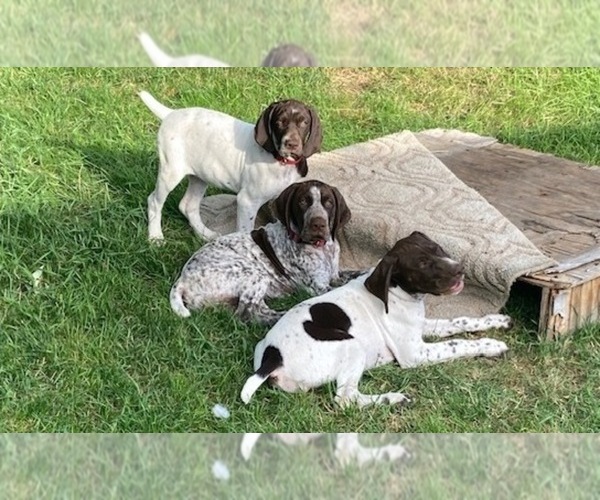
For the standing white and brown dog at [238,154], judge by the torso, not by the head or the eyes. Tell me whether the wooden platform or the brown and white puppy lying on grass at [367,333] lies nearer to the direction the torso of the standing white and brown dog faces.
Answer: the wooden platform

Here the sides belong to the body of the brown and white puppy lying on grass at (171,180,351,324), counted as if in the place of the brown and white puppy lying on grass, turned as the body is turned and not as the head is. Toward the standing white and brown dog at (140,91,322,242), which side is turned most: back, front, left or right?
left

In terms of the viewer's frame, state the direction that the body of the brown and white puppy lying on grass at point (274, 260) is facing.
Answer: to the viewer's right

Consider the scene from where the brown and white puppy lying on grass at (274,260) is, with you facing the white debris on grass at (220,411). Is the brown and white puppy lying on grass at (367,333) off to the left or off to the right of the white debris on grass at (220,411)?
left

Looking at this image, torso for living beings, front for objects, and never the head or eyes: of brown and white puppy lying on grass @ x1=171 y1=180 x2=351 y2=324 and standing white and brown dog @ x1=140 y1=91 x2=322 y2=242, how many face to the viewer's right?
2

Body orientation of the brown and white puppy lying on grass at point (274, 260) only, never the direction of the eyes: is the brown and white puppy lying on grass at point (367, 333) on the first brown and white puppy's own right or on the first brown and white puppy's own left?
on the first brown and white puppy's own right

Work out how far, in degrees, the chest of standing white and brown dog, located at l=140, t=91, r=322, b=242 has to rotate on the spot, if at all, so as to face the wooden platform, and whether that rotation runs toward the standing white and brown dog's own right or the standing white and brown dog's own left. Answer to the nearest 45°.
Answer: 0° — it already faces it

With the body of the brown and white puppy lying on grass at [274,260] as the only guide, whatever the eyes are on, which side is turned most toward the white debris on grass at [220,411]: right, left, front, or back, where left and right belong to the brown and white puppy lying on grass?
right

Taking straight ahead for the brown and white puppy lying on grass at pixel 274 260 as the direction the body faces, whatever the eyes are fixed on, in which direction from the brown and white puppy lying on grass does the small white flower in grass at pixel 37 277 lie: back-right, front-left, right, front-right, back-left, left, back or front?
back

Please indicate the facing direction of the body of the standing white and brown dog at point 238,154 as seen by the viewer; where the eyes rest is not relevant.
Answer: to the viewer's right

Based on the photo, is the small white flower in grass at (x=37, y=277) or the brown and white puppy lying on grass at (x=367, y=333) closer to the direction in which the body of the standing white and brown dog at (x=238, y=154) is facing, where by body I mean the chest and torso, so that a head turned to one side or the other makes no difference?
the brown and white puppy lying on grass
